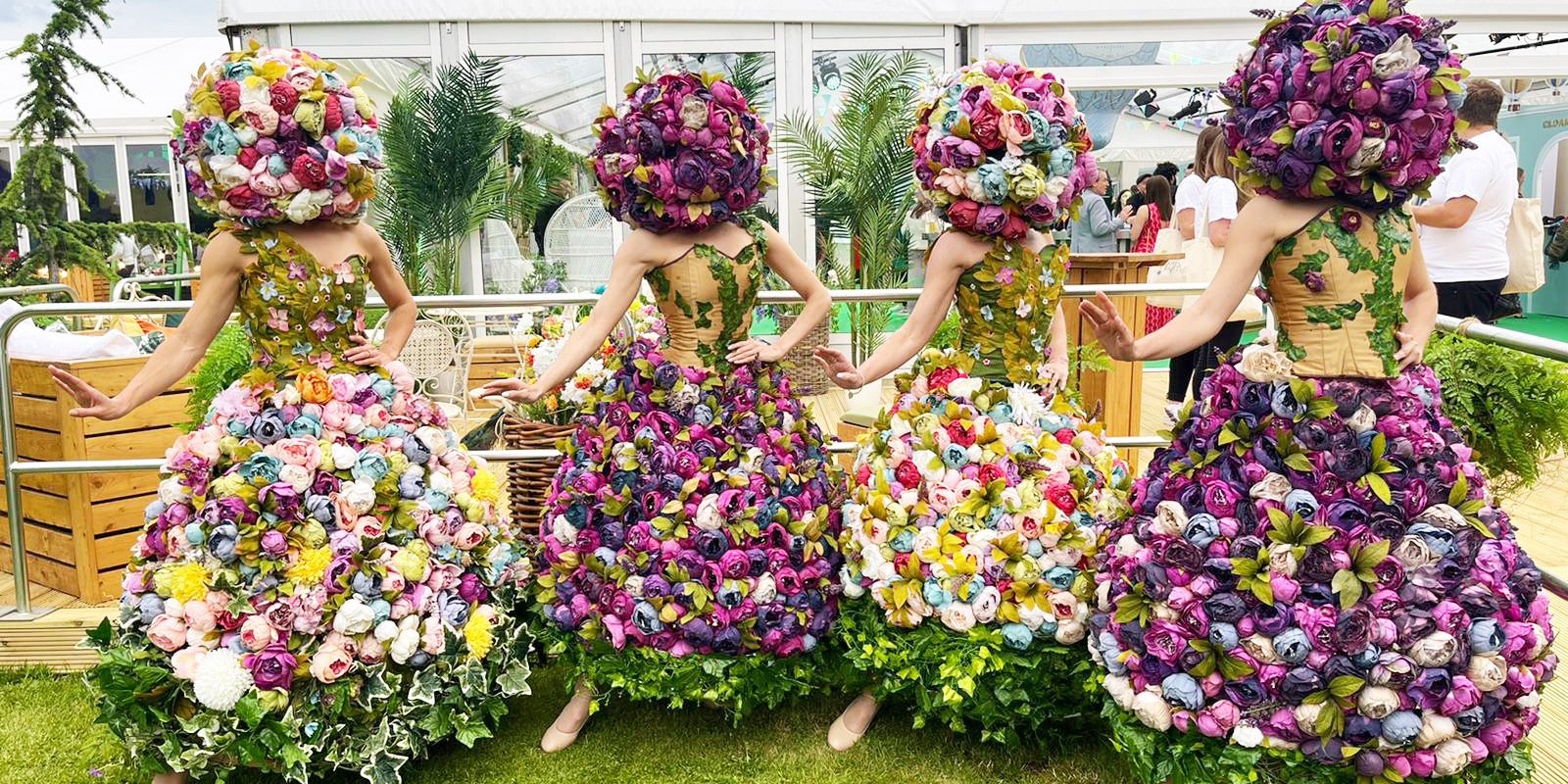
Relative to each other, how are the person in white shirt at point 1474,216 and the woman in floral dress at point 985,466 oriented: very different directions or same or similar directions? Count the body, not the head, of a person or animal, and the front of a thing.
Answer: very different directions

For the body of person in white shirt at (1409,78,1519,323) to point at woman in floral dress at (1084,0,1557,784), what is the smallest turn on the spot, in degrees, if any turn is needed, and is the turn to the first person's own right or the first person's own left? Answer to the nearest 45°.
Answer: approximately 135° to the first person's own left

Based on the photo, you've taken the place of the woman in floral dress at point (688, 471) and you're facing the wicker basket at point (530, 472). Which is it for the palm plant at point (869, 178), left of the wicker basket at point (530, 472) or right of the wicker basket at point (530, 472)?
right

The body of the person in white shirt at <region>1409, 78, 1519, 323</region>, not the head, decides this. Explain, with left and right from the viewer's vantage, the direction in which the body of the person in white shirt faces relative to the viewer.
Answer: facing away from the viewer and to the left of the viewer
